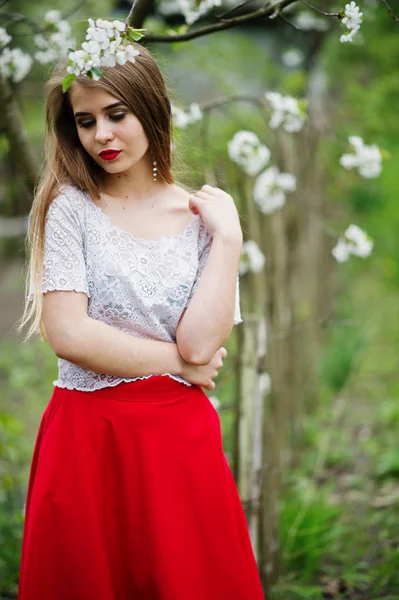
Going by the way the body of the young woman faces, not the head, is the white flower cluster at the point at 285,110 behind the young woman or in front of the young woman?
behind

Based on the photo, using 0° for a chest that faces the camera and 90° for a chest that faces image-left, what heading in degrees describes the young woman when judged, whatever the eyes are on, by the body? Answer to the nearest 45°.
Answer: approximately 0°

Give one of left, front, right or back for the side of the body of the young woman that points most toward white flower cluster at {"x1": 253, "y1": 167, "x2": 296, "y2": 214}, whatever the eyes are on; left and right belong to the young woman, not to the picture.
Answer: back

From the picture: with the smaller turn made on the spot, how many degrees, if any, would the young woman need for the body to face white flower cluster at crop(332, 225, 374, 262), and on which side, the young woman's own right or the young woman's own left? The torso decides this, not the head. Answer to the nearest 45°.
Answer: approximately 135° to the young woman's own left

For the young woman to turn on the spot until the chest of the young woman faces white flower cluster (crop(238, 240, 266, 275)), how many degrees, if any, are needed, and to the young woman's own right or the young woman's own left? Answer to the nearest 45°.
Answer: approximately 180°

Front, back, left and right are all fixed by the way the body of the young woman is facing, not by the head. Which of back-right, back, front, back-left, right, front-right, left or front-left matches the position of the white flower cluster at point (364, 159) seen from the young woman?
back-left

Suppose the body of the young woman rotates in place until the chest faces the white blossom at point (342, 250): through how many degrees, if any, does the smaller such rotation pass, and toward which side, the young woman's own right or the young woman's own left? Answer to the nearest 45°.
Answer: approximately 135° to the young woman's own left
